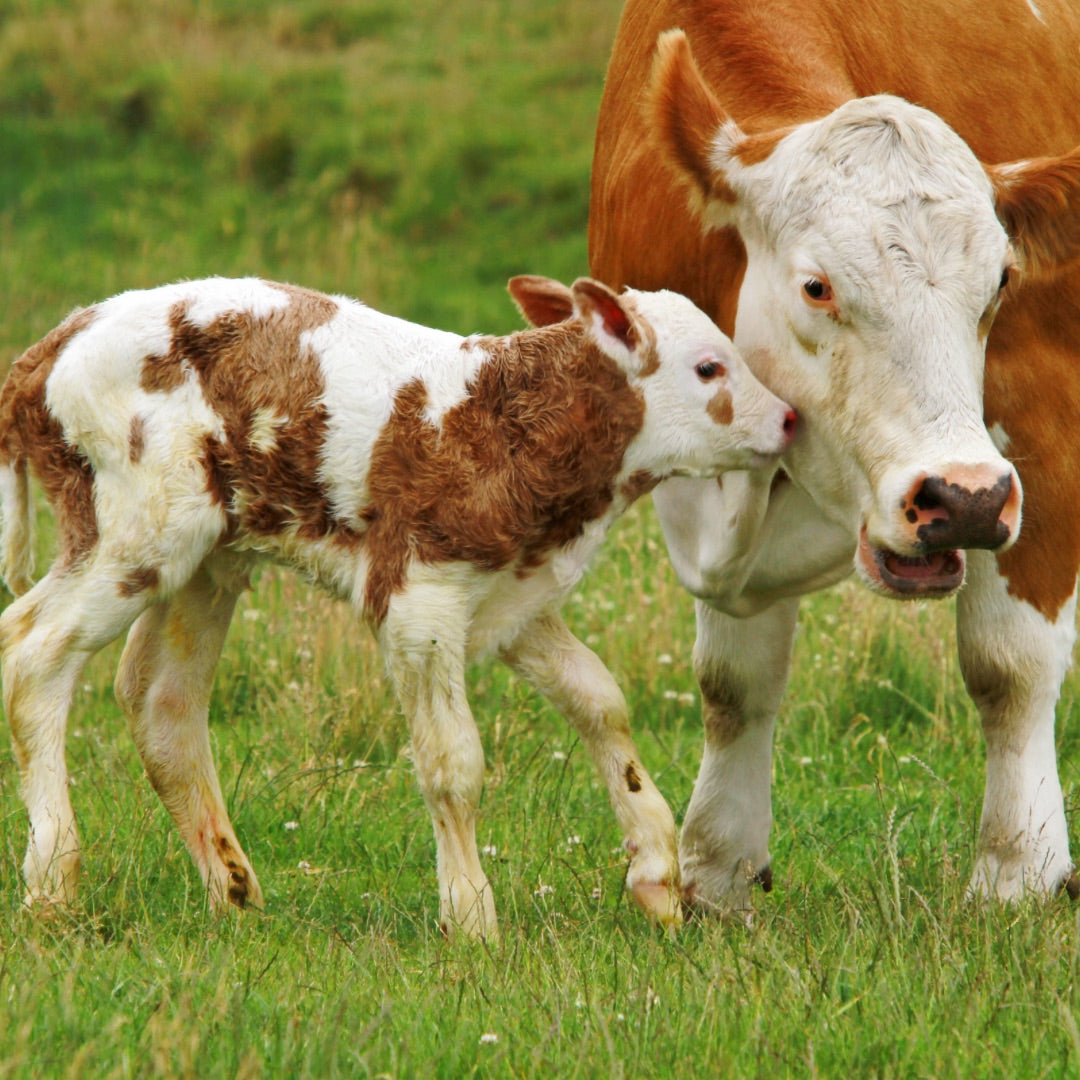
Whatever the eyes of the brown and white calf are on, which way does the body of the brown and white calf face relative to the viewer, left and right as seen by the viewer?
facing to the right of the viewer

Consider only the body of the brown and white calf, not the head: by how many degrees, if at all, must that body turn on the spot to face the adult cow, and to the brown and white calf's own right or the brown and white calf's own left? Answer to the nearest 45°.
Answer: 0° — it already faces it
